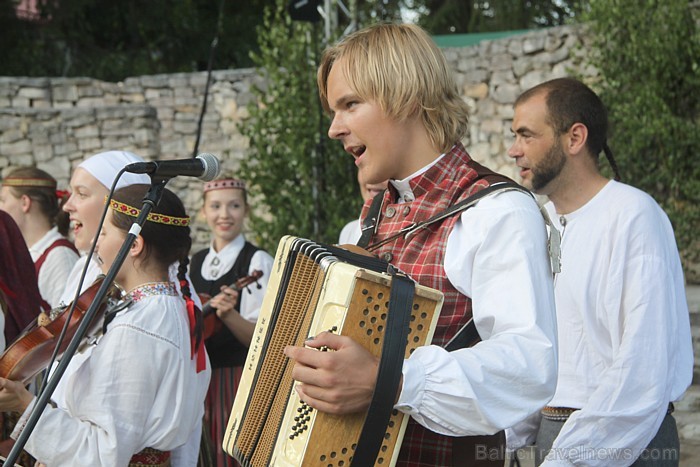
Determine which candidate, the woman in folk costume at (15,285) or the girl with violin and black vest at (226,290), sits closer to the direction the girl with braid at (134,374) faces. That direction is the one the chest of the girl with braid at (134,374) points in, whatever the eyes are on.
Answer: the woman in folk costume

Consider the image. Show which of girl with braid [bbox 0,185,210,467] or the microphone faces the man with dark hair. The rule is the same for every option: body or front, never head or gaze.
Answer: the microphone

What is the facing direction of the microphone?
to the viewer's right

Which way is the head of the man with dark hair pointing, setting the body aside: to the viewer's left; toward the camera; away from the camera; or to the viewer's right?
to the viewer's left

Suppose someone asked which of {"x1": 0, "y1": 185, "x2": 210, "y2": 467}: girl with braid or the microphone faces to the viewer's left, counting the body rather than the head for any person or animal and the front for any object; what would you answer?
the girl with braid

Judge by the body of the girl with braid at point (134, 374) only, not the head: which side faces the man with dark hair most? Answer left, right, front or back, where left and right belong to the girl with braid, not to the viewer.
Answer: back

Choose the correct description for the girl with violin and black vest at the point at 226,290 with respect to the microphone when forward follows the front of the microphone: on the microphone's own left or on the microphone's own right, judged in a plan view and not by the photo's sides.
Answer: on the microphone's own left

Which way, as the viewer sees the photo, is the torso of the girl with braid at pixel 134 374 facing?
to the viewer's left

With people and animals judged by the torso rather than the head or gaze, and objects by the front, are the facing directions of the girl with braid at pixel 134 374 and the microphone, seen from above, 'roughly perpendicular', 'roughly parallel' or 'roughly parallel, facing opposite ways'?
roughly parallel, facing opposite ways

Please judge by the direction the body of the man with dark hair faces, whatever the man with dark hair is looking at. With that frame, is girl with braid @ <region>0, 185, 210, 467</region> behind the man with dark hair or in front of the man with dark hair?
in front
